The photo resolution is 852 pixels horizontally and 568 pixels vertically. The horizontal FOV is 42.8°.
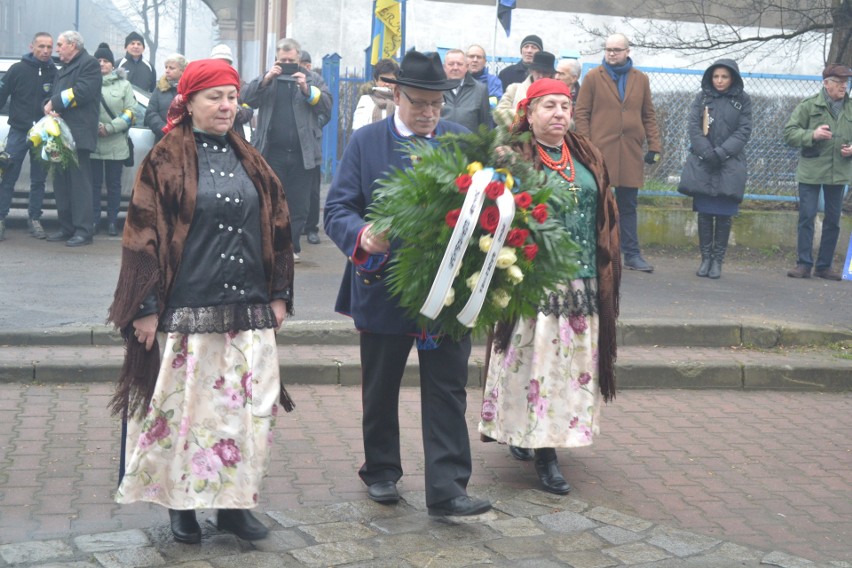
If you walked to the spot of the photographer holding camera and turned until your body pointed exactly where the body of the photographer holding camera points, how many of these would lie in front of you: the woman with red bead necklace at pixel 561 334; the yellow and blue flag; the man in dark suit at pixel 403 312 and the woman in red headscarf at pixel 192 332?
3

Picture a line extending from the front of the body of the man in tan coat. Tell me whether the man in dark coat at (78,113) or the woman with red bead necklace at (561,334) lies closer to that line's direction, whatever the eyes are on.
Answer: the woman with red bead necklace

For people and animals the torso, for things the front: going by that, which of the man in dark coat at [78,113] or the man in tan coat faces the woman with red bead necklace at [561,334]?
the man in tan coat

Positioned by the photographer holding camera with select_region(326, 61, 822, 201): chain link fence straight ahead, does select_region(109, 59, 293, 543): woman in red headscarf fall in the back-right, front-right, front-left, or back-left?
back-right

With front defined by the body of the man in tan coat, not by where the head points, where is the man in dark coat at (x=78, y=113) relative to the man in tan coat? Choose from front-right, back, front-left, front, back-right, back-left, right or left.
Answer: right

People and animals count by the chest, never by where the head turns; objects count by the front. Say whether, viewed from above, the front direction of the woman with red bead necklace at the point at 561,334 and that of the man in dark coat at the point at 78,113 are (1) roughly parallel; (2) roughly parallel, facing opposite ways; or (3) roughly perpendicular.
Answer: roughly perpendicular

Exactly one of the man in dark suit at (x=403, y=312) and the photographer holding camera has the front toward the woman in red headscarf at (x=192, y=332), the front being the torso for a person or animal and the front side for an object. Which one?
the photographer holding camera

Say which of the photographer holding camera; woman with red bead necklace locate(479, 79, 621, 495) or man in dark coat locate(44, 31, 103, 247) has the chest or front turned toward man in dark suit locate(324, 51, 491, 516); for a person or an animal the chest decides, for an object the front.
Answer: the photographer holding camera

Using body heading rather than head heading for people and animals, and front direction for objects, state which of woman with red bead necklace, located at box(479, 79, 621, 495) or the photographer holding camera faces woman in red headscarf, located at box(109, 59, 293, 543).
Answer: the photographer holding camera

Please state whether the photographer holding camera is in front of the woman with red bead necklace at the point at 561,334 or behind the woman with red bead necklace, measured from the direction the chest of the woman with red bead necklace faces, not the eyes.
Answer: behind

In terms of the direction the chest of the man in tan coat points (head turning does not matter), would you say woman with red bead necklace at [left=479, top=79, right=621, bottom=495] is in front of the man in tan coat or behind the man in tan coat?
in front
